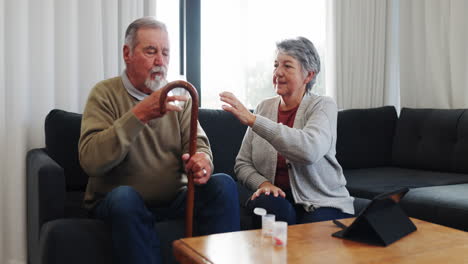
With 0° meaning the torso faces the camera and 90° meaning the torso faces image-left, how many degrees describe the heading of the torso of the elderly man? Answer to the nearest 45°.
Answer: approximately 315°

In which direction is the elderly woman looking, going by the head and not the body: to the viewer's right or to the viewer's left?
to the viewer's left

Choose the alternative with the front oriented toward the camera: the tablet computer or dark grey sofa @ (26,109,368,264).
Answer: the dark grey sofa

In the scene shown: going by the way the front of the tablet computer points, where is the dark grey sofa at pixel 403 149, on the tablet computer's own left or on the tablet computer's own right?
on the tablet computer's own right

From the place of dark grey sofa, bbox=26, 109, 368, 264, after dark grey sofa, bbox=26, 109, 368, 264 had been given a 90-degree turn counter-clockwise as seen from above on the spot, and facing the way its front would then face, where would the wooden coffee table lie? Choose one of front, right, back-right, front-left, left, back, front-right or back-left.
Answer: front-right

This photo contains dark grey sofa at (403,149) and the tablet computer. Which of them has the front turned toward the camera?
the dark grey sofa

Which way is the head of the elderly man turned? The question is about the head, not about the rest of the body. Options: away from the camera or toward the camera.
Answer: toward the camera

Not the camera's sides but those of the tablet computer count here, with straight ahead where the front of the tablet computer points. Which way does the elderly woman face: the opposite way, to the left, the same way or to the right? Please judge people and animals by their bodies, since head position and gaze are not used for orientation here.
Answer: to the left

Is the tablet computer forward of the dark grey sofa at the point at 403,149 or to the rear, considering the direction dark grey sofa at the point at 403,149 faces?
forward

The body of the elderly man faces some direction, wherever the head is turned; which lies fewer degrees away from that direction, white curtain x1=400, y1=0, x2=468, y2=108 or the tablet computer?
the tablet computer

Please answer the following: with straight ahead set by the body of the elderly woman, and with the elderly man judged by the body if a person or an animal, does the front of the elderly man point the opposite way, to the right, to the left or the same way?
to the left

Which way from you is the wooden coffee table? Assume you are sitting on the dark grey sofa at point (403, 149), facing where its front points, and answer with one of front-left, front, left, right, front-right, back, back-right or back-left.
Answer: front

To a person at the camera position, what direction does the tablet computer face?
facing away from the viewer and to the left of the viewer

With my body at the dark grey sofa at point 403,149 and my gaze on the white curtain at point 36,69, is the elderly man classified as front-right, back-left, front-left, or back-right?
front-left

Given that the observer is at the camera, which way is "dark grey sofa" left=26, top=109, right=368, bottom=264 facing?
facing the viewer
